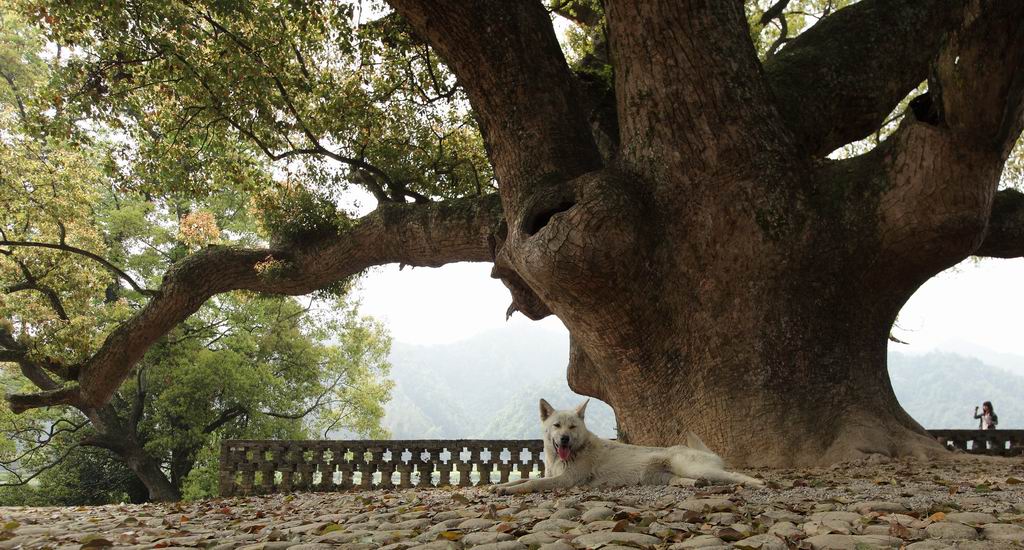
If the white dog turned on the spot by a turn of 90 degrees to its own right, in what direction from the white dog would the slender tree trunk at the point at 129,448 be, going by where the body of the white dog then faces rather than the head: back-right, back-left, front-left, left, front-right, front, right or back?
front-left

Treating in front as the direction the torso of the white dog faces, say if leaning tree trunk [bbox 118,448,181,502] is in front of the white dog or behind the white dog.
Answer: in front

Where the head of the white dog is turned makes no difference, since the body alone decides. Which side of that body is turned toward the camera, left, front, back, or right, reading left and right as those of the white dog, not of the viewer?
left

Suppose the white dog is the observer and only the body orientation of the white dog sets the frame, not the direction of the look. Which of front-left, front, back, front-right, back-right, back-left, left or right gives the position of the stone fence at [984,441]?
back-right
